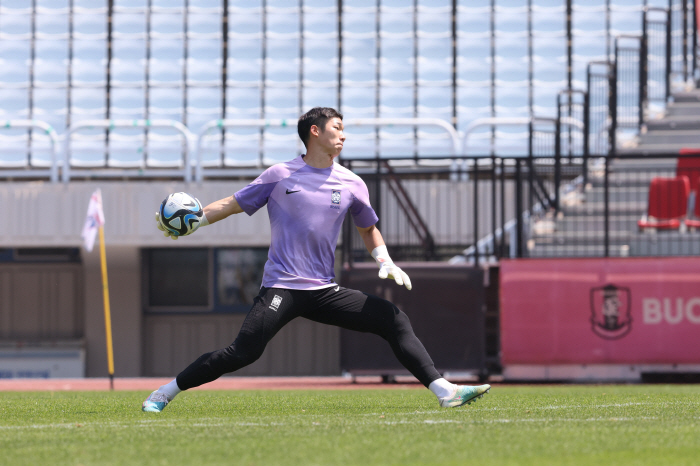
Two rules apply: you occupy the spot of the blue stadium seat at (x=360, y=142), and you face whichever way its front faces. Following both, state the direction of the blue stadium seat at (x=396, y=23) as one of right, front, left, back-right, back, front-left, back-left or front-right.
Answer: back

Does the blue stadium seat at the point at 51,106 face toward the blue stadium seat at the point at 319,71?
no

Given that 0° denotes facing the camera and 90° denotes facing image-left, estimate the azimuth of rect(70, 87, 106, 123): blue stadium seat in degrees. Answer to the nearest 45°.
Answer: approximately 0°

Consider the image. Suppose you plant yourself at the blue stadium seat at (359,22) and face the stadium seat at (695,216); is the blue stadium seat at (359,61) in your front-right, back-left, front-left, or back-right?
front-right

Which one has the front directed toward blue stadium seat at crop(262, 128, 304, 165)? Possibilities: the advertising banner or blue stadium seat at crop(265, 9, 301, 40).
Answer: blue stadium seat at crop(265, 9, 301, 40)

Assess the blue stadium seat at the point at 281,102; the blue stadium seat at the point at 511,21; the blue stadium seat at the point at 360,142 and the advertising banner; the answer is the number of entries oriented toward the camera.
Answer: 4

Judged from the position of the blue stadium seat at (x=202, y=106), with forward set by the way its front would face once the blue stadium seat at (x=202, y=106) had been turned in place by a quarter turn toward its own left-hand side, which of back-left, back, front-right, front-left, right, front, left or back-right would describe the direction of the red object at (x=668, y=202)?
front-right

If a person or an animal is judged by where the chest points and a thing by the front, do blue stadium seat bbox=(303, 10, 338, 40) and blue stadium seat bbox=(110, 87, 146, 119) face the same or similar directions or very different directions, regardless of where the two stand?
same or similar directions

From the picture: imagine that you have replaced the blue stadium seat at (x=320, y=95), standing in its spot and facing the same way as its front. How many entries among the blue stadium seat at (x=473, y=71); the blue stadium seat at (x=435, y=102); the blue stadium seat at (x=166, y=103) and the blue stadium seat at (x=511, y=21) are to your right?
1

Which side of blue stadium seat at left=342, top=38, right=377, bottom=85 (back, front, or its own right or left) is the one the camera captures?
front

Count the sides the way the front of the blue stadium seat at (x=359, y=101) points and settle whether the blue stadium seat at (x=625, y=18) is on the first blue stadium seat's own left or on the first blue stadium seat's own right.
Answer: on the first blue stadium seat's own left

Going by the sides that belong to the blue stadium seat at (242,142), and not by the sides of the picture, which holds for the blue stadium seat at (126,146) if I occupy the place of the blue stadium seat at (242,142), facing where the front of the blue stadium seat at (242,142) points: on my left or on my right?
on my right

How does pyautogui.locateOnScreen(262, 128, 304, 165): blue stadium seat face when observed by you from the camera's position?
facing the viewer

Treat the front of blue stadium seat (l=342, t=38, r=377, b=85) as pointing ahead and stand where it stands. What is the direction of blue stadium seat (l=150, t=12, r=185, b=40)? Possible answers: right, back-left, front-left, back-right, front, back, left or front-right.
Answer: right

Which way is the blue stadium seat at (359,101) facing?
toward the camera

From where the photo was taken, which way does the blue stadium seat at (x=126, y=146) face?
toward the camera

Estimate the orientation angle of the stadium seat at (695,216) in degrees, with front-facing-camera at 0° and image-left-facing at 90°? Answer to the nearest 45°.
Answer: approximately 45°

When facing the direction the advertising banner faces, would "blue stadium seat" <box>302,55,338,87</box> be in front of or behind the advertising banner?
behind

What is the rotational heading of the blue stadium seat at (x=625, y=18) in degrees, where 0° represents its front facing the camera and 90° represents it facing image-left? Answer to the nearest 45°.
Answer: approximately 0°

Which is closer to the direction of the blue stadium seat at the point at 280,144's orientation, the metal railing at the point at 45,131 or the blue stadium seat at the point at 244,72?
the metal railing
